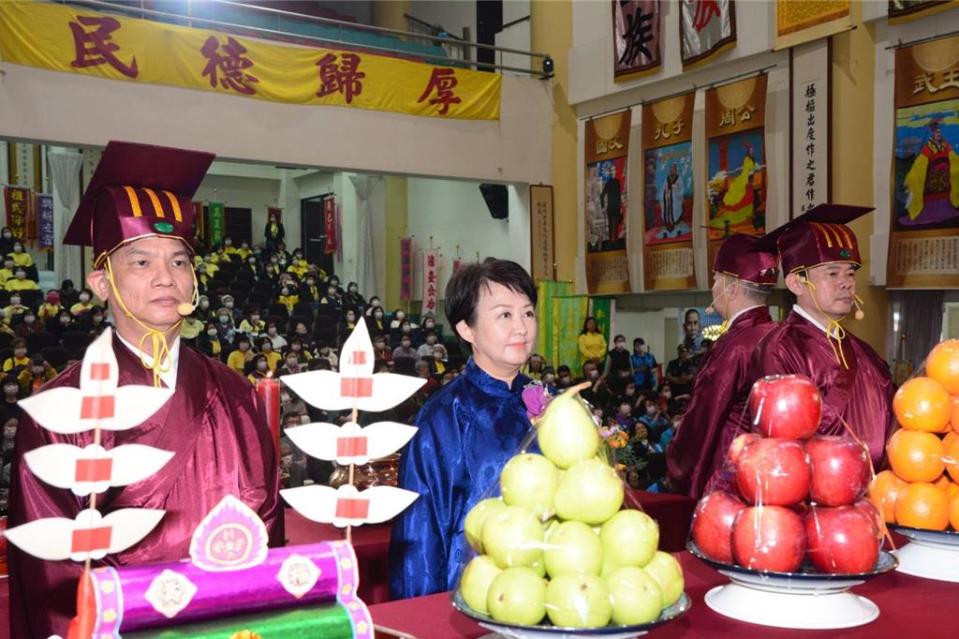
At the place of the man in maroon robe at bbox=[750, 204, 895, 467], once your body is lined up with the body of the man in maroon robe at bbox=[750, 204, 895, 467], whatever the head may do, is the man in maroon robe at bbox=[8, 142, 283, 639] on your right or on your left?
on your right

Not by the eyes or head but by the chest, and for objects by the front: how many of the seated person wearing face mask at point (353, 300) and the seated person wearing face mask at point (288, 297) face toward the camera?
2

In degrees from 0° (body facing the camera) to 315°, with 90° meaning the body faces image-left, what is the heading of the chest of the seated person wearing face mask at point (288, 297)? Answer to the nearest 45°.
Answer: approximately 0°

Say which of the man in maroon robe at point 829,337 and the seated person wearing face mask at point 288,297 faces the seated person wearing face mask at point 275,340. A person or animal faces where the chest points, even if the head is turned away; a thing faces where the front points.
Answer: the seated person wearing face mask at point 288,297

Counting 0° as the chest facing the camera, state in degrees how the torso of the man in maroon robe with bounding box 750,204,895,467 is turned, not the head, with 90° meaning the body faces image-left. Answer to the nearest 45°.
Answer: approximately 315°

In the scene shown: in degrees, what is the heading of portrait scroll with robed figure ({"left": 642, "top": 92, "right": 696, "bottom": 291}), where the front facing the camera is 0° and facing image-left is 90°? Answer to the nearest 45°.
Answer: approximately 45°

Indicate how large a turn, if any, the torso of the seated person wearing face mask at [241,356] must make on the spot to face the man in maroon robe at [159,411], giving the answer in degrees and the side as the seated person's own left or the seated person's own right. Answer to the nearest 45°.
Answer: approximately 45° to the seated person's own right
